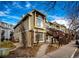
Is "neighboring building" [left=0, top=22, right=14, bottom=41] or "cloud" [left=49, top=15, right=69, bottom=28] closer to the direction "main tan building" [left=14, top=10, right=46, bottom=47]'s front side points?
the cloud

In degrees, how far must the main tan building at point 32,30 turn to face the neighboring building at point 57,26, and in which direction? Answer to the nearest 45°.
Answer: approximately 45° to its left

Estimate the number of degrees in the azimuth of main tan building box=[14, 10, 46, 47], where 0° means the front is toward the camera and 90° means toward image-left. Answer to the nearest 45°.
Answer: approximately 315°

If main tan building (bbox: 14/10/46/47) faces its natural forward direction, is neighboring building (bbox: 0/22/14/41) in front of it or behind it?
behind
